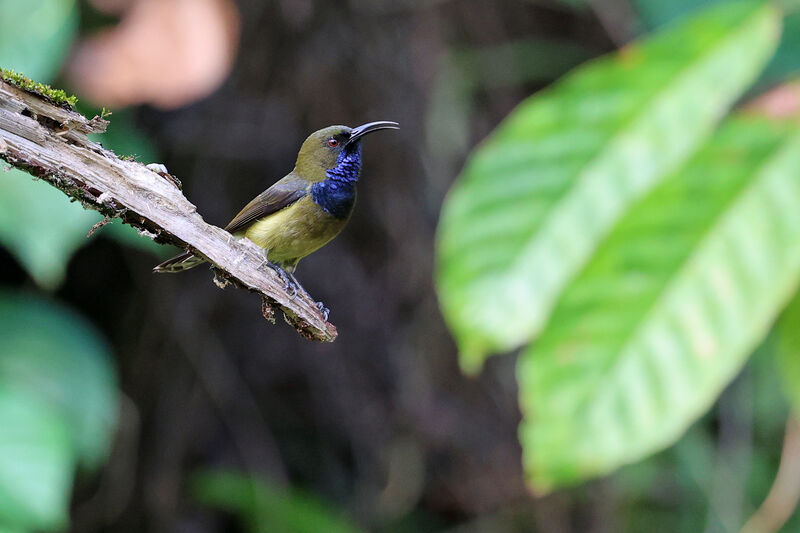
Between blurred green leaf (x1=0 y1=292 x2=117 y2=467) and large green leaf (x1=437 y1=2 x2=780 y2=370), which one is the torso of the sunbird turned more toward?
the large green leaf

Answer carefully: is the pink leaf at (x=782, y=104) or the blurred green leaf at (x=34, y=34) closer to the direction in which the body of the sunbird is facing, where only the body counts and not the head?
the pink leaf

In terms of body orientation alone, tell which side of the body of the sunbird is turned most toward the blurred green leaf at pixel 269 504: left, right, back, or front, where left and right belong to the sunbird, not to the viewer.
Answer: left

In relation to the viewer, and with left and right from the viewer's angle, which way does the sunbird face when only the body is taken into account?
facing to the right of the viewer
